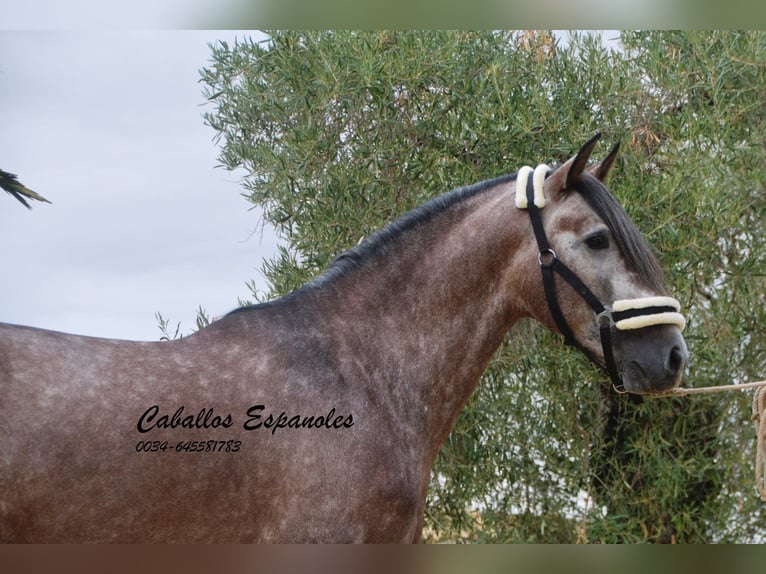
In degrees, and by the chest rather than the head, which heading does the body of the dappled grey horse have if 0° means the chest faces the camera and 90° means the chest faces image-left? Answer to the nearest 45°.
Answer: approximately 270°
